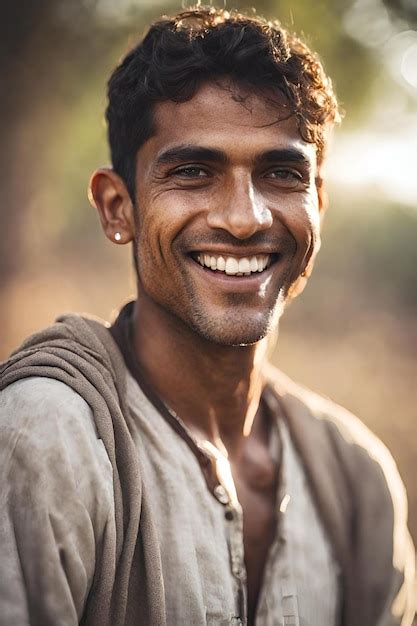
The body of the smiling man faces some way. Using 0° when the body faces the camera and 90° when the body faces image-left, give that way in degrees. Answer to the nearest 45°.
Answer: approximately 315°
